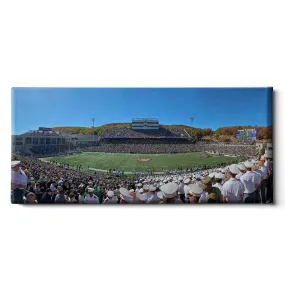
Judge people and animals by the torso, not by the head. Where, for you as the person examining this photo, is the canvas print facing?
facing the viewer
